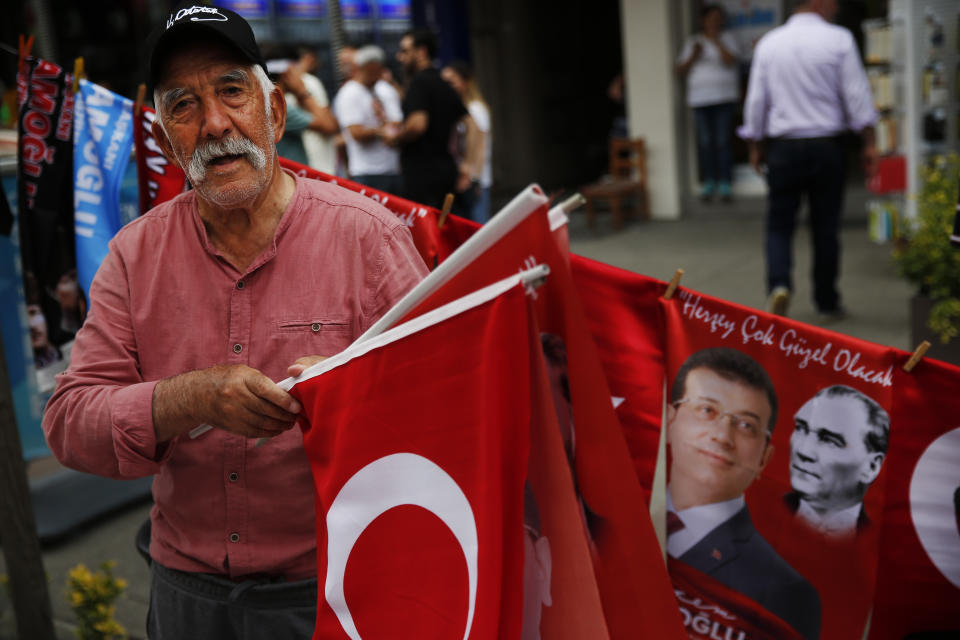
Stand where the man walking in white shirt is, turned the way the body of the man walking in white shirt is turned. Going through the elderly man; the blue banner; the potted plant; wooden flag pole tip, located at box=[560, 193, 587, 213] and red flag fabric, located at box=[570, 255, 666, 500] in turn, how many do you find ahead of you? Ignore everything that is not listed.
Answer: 0

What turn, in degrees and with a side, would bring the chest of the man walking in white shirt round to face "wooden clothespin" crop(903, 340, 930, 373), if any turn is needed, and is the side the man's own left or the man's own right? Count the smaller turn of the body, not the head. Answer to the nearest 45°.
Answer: approximately 180°

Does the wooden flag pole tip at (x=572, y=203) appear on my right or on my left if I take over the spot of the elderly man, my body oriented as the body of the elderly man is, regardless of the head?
on my left

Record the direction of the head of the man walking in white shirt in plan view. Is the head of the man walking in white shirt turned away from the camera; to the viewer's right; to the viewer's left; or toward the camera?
away from the camera

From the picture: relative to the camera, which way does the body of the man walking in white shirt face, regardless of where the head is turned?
away from the camera

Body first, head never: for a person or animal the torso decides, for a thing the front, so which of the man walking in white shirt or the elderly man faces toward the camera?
the elderly man

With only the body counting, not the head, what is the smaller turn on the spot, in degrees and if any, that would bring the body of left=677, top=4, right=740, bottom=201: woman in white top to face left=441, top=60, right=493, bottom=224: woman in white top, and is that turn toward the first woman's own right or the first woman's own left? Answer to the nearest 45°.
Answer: approximately 45° to the first woman's own right

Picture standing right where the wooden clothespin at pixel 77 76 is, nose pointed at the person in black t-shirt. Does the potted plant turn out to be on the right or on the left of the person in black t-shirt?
right

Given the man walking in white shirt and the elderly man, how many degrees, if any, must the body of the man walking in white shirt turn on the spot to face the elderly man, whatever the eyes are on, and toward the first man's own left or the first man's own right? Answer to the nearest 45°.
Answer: approximately 180°

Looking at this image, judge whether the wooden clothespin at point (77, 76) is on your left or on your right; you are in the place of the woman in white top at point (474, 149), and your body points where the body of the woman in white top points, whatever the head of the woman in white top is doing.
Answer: on your left

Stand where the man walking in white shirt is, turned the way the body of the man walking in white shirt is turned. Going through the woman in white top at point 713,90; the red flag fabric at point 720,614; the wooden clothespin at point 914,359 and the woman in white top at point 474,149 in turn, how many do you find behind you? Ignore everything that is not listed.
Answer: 2

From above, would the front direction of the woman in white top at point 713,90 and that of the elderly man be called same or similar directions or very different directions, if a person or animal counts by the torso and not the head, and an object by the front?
same or similar directions

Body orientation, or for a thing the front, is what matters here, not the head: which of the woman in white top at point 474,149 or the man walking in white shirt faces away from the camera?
the man walking in white shirt

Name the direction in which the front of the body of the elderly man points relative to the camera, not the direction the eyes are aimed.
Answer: toward the camera

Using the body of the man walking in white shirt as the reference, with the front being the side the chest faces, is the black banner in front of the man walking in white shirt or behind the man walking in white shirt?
behind

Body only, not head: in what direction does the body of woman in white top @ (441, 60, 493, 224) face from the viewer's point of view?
to the viewer's left

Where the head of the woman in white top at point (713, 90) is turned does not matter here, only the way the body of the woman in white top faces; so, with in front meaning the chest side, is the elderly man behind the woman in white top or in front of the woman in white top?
in front

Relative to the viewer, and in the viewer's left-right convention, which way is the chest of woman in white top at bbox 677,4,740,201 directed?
facing the viewer

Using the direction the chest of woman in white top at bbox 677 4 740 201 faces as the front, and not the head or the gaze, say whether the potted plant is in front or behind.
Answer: in front

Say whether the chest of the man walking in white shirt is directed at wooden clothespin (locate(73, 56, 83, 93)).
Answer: no

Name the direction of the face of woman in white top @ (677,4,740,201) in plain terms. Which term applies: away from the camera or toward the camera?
toward the camera
